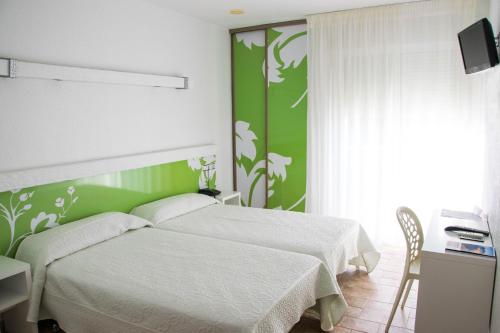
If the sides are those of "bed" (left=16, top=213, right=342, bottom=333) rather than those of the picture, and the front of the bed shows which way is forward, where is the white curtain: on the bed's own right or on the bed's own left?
on the bed's own left

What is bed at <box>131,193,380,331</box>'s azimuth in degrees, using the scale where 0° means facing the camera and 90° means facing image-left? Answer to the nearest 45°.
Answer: approximately 315°

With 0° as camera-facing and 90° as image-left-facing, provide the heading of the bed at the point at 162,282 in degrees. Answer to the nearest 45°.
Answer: approximately 315°

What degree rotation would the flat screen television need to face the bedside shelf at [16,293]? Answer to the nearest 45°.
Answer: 0° — it already faces it

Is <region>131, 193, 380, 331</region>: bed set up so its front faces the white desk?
yes

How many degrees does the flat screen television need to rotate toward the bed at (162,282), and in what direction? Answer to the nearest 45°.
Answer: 0° — it already faces it
